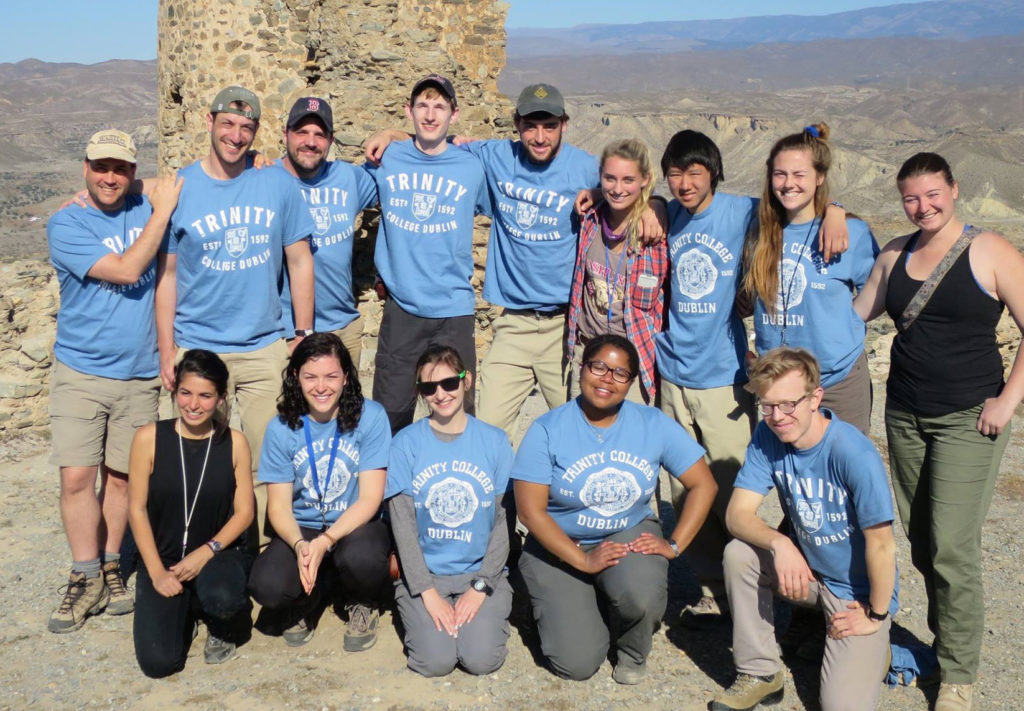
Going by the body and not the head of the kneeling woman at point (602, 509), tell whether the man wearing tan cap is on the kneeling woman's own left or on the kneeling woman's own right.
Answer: on the kneeling woman's own right

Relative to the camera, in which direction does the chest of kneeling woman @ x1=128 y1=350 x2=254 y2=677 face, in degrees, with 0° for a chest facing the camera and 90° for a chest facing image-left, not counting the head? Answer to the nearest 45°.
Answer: approximately 0°

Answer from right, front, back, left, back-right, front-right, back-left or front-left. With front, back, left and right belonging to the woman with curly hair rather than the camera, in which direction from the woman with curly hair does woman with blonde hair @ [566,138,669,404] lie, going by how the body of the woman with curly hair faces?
left

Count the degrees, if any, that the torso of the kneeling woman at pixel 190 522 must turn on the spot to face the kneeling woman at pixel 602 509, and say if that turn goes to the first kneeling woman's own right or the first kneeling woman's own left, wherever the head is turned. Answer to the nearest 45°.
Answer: approximately 90° to the first kneeling woman's own left

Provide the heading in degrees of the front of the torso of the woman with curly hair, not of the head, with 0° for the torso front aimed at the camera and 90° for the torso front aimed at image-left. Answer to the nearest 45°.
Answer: approximately 0°

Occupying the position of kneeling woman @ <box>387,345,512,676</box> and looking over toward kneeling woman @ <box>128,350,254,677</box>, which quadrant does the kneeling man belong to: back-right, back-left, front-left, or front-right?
back-left

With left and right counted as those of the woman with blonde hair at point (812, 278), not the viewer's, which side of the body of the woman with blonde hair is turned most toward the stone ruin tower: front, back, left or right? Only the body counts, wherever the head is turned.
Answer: right
